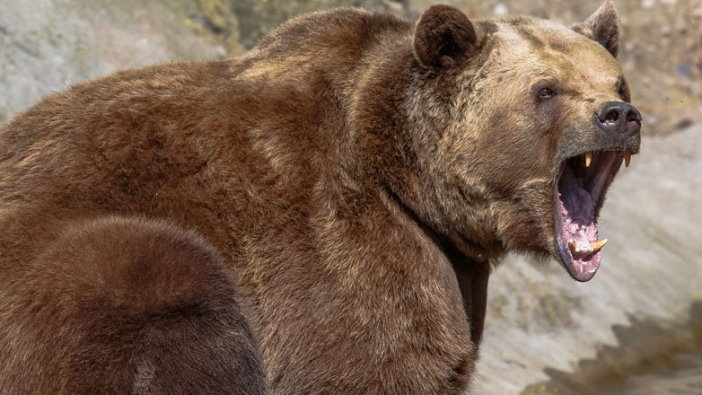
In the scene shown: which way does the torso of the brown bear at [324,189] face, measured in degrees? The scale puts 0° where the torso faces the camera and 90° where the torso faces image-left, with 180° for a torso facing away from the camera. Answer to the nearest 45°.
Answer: approximately 270°
